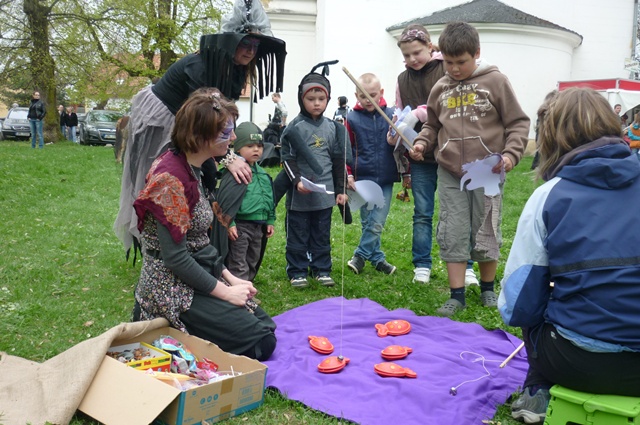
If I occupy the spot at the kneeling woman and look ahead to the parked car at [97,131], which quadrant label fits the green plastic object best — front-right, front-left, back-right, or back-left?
back-right

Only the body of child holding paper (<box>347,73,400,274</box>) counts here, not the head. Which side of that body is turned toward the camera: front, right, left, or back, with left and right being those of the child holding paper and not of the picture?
front

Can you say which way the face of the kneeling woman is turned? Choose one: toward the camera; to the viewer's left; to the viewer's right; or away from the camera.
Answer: to the viewer's right

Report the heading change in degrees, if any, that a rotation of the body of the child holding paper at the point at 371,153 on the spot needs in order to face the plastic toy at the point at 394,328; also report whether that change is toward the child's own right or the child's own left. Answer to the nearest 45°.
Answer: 0° — they already face it

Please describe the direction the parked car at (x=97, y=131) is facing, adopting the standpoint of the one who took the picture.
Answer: facing the viewer and to the right of the viewer

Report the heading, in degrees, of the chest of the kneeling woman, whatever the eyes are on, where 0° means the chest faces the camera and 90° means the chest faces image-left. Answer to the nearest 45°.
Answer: approximately 270°

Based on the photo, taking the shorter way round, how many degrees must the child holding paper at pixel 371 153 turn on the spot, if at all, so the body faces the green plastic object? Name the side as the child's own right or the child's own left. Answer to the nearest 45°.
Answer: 0° — they already face it

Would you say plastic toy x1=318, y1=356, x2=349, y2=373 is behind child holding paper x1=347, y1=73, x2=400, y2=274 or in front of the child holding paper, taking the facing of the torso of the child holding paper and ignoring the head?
in front

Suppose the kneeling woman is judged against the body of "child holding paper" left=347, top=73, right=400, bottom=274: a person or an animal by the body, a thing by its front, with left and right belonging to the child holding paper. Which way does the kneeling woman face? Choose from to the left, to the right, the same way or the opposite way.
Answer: to the left

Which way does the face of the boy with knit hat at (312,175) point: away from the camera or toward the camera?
toward the camera

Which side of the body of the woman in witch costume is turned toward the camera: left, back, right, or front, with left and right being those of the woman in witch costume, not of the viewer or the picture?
right
